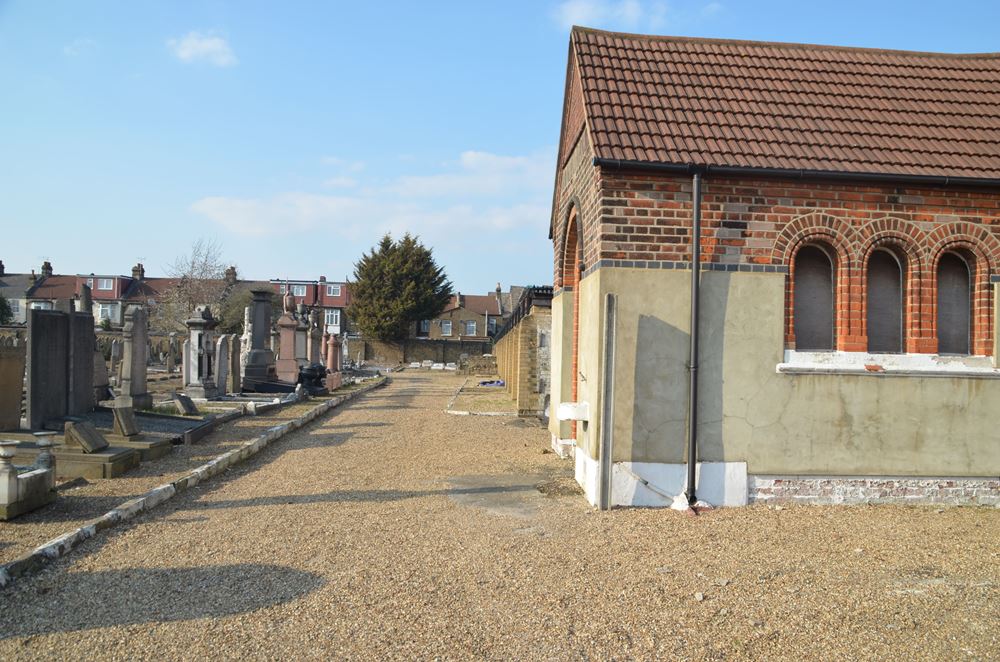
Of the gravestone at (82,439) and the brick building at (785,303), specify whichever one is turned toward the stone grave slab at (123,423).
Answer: the brick building

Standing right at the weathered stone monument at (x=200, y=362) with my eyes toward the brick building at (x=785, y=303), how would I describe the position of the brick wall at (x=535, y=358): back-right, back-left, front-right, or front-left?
front-left

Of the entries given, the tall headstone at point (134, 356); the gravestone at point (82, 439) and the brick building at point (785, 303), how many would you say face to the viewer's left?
1

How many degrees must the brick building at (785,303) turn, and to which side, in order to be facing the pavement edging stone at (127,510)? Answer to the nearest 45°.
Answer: approximately 45° to its left

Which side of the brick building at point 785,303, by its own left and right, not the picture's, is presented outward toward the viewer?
left

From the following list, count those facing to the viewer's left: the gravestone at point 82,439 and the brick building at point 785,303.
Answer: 1

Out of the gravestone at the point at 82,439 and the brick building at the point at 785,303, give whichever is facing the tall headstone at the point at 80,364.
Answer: the brick building

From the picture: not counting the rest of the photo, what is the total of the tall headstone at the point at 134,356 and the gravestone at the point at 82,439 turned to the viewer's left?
0

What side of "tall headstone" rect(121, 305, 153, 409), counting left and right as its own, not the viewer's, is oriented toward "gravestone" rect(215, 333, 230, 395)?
left

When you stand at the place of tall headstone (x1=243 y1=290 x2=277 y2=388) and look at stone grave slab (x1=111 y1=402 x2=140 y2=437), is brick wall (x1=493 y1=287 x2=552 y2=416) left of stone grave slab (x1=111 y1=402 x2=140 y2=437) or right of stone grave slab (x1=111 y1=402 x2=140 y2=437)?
left

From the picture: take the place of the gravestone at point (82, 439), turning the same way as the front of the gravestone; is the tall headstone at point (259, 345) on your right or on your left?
on your left

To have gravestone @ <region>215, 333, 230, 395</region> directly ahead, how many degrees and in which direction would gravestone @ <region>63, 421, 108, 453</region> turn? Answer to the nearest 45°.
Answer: approximately 135° to its left

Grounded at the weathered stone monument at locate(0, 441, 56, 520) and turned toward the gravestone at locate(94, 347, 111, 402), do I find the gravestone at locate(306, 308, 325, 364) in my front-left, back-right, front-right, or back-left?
front-right

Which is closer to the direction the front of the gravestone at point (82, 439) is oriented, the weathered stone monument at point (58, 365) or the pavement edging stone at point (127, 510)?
the pavement edging stone
